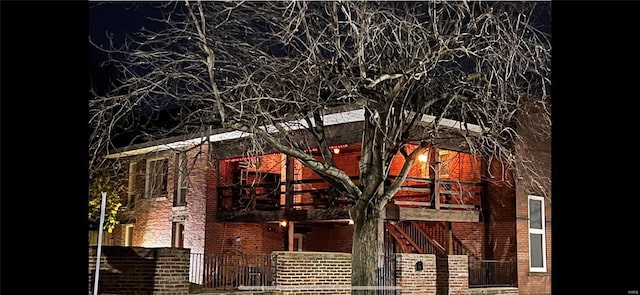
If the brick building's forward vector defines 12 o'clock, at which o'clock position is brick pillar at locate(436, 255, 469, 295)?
The brick pillar is roughly at 11 o'clock from the brick building.

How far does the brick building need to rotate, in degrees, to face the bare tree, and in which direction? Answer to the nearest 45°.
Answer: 0° — it already faces it

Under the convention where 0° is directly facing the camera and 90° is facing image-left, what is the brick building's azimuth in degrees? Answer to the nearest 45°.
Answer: approximately 0°

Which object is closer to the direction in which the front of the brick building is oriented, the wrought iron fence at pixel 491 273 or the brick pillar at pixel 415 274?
the brick pillar

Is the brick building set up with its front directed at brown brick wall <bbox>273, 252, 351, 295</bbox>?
yes
